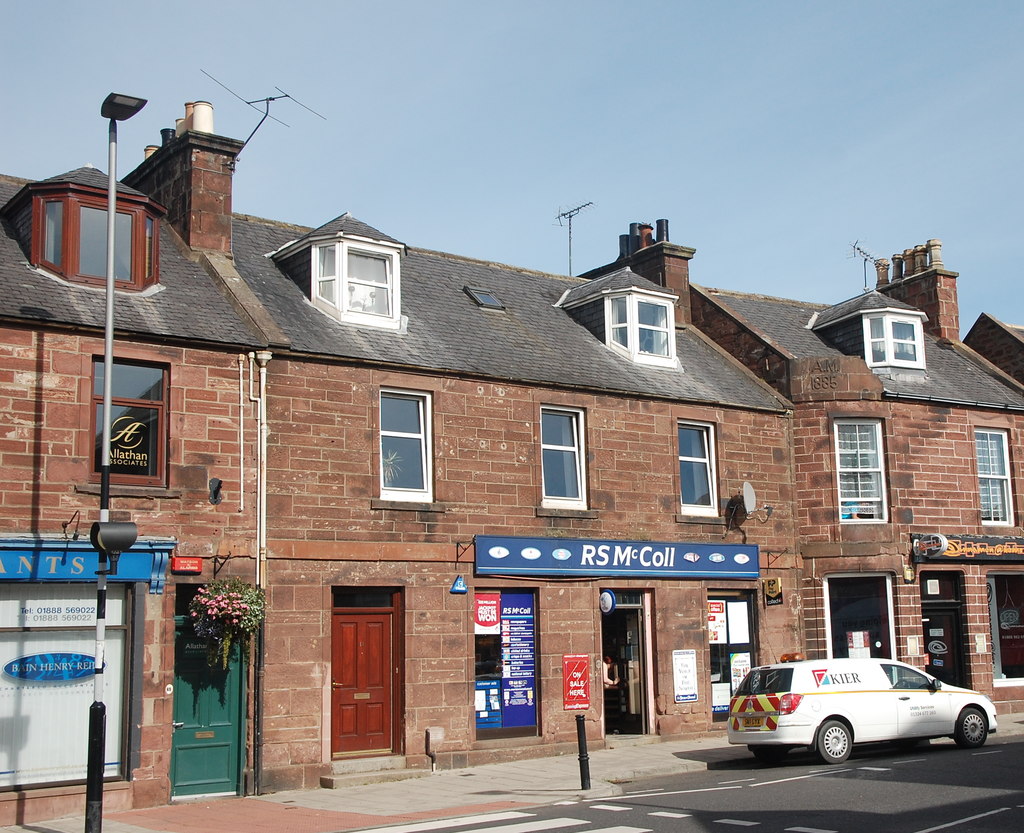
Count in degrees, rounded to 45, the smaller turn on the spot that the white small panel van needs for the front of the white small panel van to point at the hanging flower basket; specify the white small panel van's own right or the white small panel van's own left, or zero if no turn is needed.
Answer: approximately 180°

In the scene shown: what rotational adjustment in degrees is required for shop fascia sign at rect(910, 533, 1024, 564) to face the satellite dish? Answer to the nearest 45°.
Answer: approximately 90° to its right

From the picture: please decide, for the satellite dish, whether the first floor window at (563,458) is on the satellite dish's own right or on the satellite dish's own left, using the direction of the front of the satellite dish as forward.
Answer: on the satellite dish's own right

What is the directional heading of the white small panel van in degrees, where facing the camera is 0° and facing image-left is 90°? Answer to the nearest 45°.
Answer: approximately 225°

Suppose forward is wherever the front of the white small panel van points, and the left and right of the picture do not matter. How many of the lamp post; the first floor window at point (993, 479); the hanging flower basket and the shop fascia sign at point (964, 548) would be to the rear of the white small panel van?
2

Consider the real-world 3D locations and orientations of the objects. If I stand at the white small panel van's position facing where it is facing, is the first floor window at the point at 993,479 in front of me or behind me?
in front

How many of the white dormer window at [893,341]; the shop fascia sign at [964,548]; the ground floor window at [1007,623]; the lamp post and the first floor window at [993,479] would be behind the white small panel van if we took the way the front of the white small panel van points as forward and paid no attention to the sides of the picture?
1

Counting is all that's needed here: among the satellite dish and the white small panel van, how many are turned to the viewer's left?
0

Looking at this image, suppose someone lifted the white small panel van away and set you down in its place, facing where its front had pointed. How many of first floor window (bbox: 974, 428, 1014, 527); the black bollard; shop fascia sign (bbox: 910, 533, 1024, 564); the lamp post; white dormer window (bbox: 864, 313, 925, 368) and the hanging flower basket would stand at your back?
3

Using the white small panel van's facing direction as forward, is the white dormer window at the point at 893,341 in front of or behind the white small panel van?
in front

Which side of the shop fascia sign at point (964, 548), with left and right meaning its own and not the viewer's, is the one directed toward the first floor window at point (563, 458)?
right

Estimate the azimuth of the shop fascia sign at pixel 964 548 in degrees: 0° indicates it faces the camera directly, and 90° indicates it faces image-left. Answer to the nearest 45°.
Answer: approximately 315°

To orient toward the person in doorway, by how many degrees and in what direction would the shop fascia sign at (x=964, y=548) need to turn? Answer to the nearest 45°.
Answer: approximately 90° to its right
